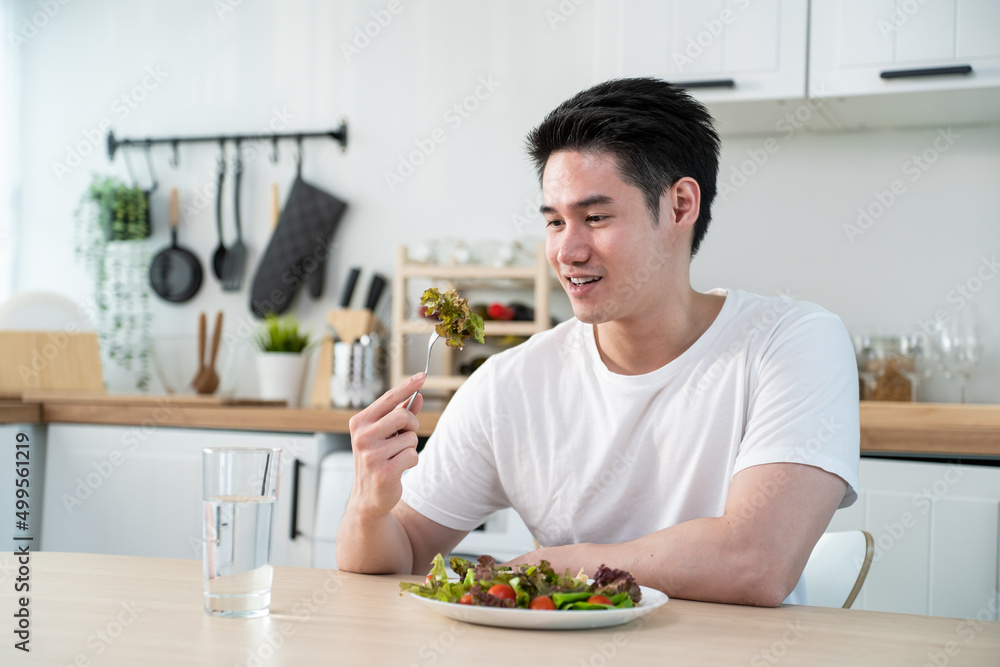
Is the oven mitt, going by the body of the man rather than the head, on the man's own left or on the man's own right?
on the man's own right

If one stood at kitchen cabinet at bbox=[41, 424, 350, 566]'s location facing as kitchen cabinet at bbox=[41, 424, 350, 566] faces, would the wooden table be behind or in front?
in front

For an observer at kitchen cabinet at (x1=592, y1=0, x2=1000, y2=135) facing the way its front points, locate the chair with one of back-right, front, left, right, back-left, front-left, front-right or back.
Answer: front

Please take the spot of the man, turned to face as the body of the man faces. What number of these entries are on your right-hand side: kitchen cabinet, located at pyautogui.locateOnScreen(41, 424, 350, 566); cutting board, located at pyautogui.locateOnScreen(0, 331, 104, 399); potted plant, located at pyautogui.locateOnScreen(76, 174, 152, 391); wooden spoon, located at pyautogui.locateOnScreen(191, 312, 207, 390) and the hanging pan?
5

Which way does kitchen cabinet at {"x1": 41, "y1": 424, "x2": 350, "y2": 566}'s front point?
toward the camera

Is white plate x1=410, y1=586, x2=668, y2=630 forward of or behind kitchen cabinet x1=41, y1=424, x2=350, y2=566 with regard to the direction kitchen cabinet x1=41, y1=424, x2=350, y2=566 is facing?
forward

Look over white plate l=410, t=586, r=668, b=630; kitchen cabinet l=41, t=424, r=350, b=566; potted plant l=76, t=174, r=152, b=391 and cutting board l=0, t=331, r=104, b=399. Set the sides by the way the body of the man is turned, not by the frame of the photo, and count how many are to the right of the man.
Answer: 3

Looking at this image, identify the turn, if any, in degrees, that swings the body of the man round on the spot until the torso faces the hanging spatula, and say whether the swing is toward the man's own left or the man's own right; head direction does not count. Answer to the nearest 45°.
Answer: approximately 90° to the man's own right

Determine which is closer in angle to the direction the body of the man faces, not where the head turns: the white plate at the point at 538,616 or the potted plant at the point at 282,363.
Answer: the white plate

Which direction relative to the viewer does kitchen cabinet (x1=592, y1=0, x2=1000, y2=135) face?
toward the camera

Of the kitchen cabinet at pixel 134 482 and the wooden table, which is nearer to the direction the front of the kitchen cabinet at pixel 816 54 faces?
the wooden table

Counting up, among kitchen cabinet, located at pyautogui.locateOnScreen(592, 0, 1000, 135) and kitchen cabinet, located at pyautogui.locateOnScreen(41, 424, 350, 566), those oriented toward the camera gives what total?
2

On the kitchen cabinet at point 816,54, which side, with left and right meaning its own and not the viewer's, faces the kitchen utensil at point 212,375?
right

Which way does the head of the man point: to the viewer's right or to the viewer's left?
to the viewer's left

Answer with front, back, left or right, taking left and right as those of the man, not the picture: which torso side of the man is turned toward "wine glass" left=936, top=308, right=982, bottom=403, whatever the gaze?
back

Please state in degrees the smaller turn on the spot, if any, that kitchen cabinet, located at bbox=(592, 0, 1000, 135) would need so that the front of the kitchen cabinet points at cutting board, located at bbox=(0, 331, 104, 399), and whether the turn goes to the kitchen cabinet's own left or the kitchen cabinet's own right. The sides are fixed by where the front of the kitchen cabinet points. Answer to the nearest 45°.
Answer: approximately 90° to the kitchen cabinet's own right

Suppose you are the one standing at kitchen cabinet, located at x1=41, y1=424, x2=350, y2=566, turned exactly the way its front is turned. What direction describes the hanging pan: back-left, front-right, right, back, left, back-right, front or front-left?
back

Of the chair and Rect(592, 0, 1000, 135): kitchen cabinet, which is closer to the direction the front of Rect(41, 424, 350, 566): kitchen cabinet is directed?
the chair

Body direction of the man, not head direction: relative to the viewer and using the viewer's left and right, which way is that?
facing the viewer and to the left of the viewer
